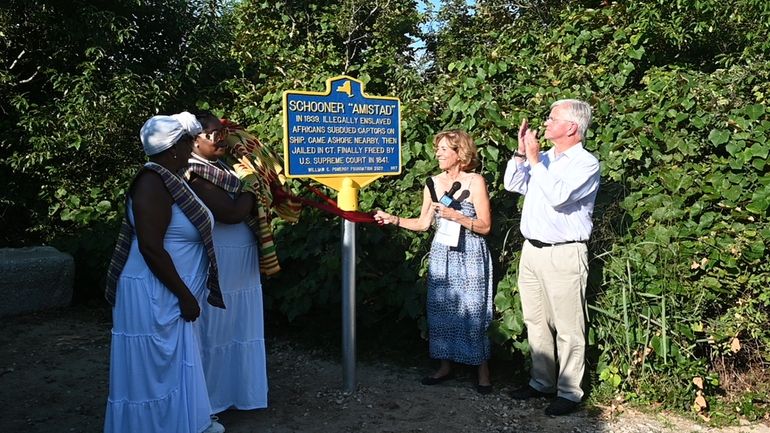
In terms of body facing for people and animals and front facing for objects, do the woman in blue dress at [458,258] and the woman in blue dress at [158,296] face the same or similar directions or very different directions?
very different directions

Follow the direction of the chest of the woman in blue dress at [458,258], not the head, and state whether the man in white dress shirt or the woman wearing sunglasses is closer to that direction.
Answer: the woman wearing sunglasses

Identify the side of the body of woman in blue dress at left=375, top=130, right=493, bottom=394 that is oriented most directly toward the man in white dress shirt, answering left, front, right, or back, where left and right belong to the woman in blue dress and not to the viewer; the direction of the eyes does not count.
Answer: left

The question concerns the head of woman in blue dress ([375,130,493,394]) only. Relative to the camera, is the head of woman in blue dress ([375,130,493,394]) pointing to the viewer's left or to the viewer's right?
to the viewer's left

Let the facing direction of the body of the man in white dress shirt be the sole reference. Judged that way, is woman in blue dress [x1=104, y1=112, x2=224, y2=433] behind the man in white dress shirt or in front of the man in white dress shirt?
in front

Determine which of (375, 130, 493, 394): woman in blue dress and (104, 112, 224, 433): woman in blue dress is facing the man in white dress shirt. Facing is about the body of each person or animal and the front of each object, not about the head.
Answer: (104, 112, 224, 433): woman in blue dress

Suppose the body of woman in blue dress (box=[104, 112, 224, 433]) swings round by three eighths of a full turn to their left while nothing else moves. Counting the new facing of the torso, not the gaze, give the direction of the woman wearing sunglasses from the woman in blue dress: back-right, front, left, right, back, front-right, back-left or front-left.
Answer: right

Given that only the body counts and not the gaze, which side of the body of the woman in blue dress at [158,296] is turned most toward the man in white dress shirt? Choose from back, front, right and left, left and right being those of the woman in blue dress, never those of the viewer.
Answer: front

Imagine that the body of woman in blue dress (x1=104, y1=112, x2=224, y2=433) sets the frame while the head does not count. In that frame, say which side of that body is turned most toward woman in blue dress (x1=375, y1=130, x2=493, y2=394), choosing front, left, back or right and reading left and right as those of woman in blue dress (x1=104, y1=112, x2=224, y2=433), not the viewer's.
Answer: front

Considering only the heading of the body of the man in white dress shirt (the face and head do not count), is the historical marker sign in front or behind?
in front

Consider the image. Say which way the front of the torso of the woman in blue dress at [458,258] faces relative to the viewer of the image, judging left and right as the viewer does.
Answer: facing the viewer and to the left of the viewer

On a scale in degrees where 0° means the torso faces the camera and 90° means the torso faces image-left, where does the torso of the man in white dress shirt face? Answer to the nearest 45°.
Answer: approximately 45°

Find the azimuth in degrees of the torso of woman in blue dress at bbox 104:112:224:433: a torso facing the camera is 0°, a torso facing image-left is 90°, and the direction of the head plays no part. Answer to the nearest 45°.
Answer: approximately 270°
